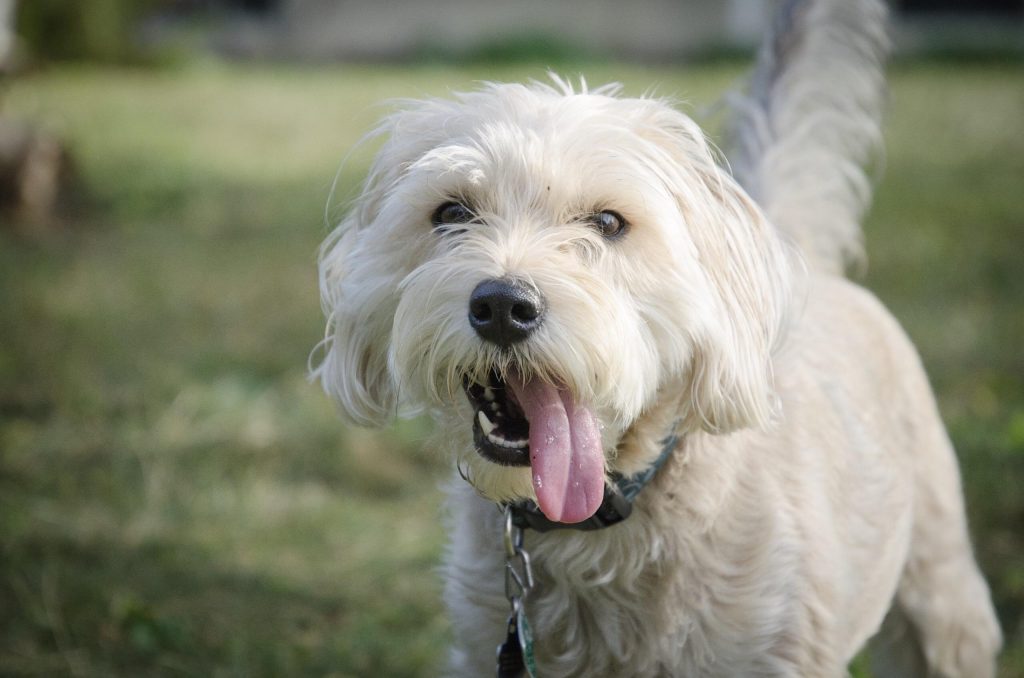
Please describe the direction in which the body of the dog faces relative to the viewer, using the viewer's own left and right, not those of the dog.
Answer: facing the viewer and to the left of the viewer
